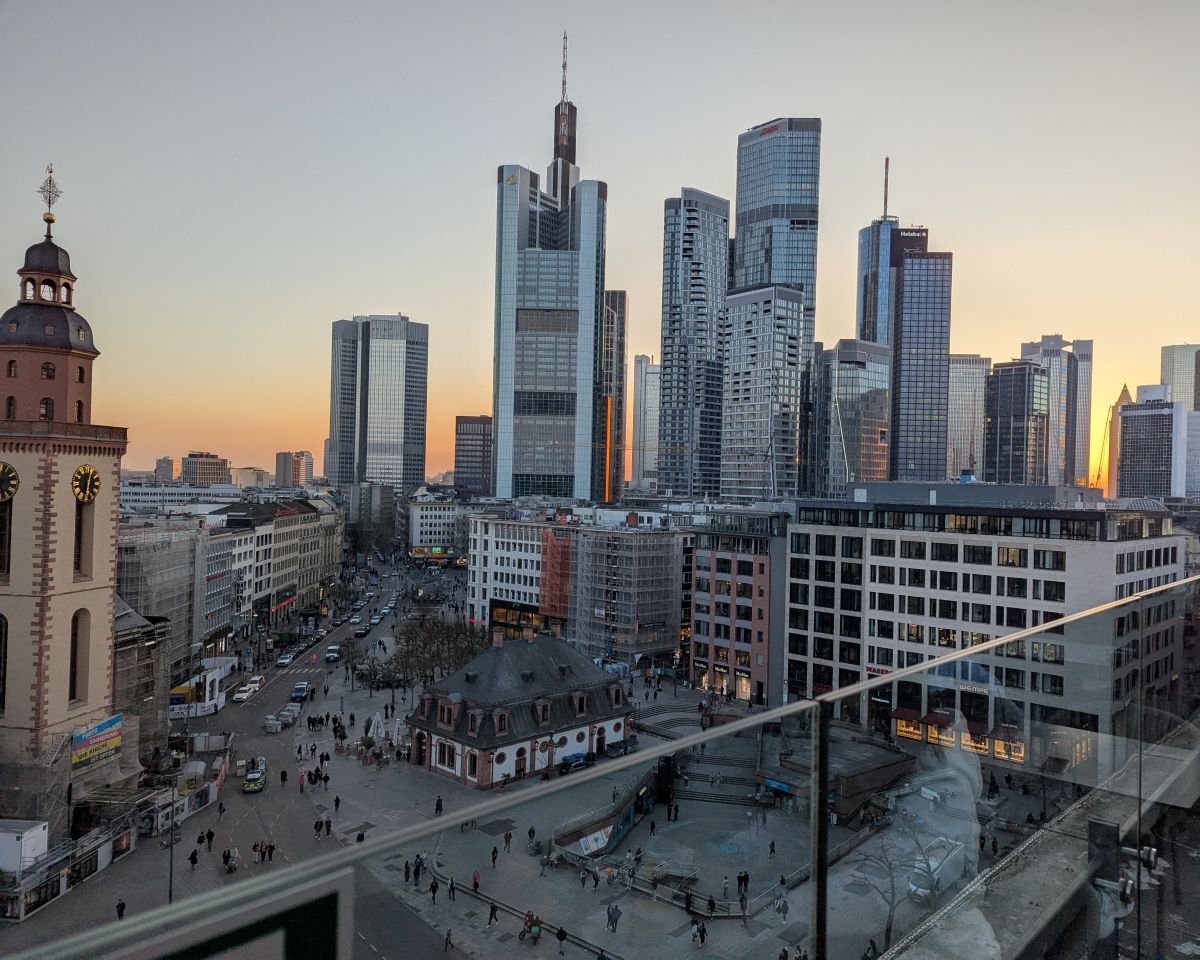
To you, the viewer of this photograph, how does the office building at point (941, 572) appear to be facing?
facing the viewer and to the left of the viewer

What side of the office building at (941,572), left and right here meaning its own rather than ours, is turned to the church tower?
front

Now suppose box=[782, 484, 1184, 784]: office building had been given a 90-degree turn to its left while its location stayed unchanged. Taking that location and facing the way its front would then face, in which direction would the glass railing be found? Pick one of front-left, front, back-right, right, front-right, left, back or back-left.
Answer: front-right
